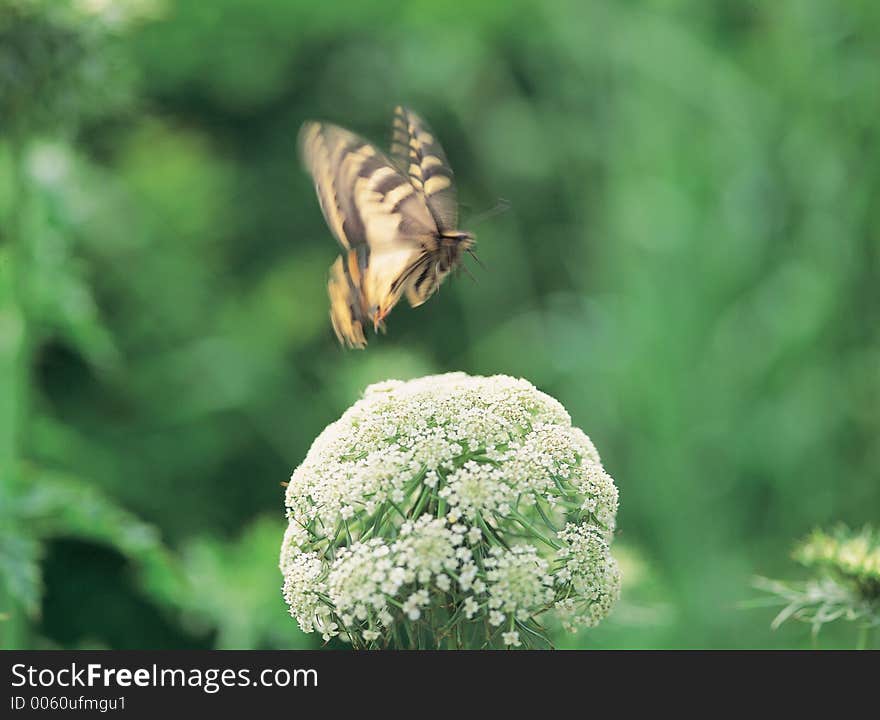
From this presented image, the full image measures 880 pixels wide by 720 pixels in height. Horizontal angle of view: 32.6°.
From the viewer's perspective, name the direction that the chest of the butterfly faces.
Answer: to the viewer's right
